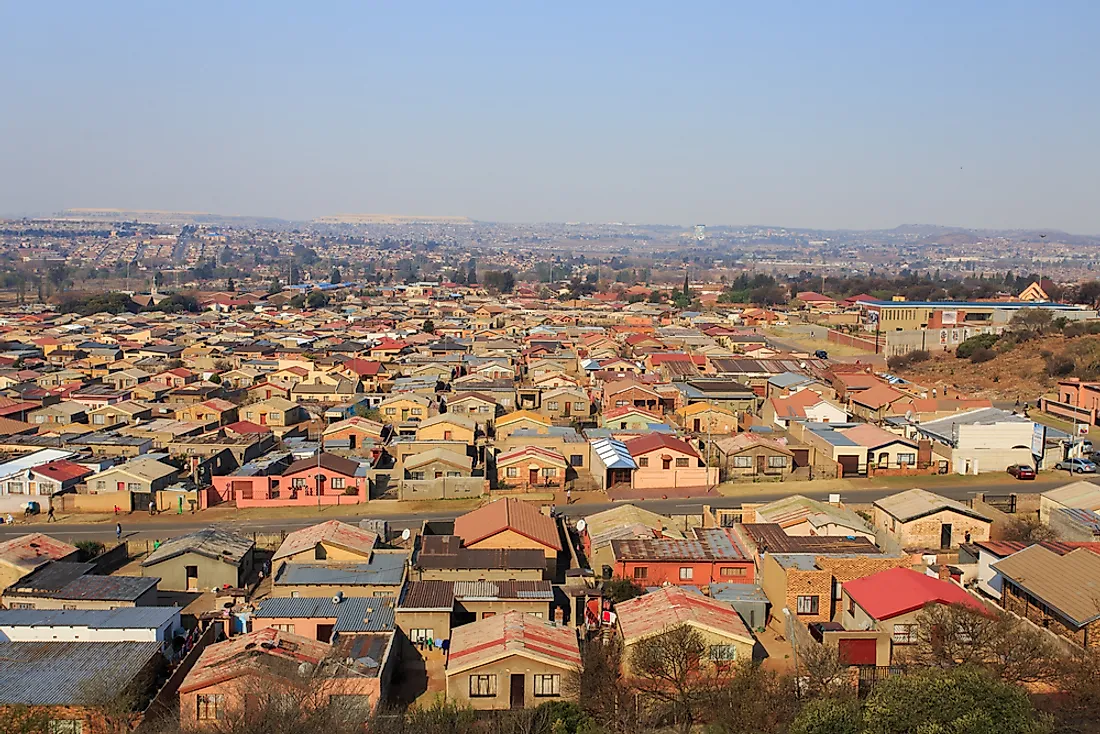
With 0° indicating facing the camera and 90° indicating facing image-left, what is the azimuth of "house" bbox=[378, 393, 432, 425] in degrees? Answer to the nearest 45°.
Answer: approximately 0°

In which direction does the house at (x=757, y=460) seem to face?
toward the camera

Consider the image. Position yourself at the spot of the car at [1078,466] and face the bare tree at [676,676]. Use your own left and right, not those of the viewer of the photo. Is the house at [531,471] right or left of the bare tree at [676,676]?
right

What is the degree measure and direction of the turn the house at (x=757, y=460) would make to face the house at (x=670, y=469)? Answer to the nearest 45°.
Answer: approximately 45° to its right

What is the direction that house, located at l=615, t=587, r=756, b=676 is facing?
toward the camera

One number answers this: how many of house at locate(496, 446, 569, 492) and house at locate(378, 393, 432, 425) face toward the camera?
2

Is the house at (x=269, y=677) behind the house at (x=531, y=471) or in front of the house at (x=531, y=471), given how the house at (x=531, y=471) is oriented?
in front

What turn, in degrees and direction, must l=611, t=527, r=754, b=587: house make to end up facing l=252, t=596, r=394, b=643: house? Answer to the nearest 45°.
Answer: approximately 45° to its right

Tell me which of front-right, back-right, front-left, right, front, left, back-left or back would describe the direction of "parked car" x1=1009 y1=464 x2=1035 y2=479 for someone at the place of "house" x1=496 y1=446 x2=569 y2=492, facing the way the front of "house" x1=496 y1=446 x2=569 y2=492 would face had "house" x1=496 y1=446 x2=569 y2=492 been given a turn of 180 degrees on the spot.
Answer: right

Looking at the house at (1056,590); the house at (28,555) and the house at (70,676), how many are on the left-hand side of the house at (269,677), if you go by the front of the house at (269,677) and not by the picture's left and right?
1

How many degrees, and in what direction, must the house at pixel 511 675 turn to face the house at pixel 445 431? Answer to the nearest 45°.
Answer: approximately 180°

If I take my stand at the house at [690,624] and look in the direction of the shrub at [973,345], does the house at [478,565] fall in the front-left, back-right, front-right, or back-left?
front-left

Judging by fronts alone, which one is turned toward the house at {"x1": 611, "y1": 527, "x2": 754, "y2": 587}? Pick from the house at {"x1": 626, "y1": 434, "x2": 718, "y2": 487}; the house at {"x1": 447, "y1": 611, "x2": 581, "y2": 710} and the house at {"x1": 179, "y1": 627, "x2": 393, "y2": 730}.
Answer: the house at {"x1": 626, "y1": 434, "x2": 718, "y2": 487}

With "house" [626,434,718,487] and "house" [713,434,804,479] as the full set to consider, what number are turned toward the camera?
2

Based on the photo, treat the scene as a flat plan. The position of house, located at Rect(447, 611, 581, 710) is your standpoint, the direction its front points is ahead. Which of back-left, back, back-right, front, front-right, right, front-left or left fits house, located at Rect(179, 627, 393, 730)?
right

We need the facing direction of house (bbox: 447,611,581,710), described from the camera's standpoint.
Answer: facing the viewer
